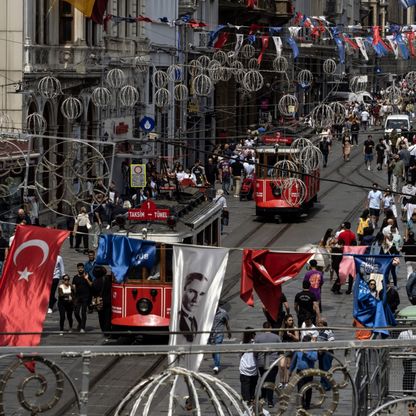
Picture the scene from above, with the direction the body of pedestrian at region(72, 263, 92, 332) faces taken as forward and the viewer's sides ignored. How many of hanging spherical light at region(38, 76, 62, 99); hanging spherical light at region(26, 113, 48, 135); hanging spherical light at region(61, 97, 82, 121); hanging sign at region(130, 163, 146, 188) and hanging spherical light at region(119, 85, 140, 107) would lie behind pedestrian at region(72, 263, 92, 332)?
5

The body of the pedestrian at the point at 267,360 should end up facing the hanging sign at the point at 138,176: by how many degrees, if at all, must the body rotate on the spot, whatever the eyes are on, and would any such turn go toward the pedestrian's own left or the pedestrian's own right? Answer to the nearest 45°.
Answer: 0° — they already face it

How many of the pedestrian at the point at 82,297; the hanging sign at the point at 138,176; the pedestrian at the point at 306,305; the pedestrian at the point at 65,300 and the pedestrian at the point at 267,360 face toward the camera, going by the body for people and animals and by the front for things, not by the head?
3

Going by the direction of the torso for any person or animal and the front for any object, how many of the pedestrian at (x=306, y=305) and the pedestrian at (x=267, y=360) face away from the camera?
2

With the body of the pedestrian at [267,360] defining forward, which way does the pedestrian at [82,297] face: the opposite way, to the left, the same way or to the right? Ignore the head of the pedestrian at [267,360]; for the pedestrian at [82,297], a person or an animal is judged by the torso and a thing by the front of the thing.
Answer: the opposite way

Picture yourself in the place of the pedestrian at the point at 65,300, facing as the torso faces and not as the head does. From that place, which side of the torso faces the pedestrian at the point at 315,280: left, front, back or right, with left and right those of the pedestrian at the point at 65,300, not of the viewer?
left

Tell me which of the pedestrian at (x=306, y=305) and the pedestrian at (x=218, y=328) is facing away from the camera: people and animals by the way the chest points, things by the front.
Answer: the pedestrian at (x=306, y=305)

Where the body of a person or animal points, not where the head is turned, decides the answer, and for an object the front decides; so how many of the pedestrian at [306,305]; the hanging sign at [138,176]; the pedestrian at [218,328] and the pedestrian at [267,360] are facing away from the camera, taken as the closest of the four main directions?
2

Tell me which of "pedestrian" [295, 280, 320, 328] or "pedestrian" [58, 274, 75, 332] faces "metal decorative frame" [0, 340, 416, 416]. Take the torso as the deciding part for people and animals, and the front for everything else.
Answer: "pedestrian" [58, 274, 75, 332]

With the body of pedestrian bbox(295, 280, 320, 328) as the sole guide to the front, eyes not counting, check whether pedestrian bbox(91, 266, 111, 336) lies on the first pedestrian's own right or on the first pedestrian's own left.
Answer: on the first pedestrian's own left

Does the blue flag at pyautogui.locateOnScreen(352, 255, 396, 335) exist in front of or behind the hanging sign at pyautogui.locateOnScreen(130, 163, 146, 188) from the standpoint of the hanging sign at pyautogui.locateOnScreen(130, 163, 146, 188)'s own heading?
in front

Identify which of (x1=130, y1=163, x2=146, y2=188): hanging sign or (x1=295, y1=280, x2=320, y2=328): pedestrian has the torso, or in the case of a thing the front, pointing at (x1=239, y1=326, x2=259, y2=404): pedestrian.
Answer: the hanging sign

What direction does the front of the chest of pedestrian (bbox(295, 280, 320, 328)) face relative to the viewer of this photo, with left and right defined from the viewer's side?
facing away from the viewer

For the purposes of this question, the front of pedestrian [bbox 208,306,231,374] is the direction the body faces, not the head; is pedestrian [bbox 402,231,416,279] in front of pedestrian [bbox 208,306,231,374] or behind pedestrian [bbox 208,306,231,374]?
behind

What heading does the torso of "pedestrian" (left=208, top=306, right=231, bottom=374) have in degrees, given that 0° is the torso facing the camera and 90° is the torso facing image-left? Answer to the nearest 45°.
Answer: approximately 45°

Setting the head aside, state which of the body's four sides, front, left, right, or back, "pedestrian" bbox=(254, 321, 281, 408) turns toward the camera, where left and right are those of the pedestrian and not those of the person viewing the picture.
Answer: back
